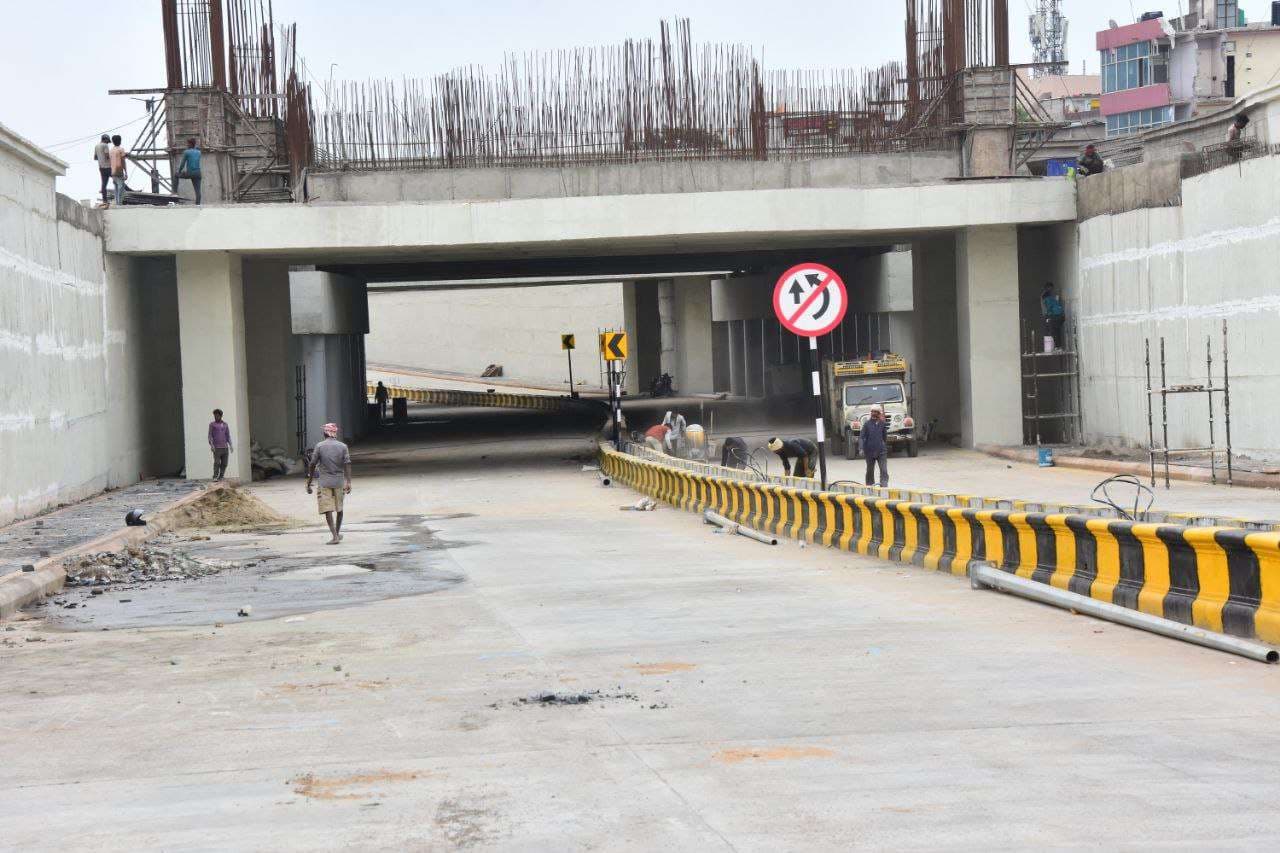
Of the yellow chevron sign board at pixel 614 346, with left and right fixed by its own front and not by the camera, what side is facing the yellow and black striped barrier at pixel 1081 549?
front

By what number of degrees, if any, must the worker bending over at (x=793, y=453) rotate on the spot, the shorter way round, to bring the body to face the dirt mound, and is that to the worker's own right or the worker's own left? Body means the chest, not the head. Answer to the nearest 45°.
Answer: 0° — they already face it

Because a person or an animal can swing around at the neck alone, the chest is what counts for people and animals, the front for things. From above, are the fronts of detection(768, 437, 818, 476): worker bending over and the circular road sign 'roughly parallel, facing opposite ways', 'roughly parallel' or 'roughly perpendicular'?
roughly perpendicular

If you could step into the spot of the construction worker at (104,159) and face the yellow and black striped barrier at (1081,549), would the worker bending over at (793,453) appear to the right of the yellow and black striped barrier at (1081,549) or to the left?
left

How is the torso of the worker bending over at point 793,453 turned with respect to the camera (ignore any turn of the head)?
to the viewer's left

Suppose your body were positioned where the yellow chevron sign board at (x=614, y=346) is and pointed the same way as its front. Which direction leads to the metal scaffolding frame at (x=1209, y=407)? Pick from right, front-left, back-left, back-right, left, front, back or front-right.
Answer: front-left

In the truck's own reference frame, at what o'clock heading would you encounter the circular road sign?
The circular road sign is roughly at 12 o'clock from the truck.

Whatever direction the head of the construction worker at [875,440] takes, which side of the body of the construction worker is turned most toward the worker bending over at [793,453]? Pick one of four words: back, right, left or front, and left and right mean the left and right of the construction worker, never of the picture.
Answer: right

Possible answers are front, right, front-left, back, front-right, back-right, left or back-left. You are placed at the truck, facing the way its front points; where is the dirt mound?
front-right

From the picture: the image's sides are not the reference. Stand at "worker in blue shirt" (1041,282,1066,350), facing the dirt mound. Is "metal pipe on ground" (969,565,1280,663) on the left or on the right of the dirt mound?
left

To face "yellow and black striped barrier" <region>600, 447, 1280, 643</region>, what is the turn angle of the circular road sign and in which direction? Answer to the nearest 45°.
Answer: approximately 45° to its left

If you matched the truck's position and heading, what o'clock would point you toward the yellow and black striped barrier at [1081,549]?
The yellow and black striped barrier is roughly at 12 o'clock from the truck.

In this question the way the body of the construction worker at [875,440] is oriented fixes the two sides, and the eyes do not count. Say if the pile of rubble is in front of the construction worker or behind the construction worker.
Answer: in front

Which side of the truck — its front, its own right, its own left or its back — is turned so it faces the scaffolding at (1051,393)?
left

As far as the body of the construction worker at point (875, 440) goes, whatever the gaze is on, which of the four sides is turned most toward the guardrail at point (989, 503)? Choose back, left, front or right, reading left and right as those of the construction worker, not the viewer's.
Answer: front

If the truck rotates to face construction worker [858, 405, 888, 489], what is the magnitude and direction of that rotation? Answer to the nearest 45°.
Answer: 0° — it already faces them

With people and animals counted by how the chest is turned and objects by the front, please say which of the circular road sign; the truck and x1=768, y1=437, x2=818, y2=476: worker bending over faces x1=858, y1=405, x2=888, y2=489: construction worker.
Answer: the truck
